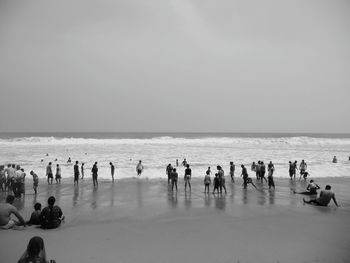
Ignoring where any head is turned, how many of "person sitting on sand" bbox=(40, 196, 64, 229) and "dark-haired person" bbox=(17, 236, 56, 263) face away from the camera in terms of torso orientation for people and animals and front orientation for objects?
2

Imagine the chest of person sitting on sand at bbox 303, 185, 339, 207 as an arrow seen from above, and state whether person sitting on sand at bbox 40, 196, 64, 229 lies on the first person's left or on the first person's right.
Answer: on the first person's left

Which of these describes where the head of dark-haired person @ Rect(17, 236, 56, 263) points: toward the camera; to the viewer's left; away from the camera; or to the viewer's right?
away from the camera

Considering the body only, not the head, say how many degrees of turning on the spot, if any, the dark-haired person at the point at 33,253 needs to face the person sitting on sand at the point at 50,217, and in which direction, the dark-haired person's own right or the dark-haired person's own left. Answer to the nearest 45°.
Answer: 0° — they already face them

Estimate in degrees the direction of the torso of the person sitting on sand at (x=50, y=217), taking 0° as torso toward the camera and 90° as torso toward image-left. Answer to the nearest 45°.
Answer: approximately 180°

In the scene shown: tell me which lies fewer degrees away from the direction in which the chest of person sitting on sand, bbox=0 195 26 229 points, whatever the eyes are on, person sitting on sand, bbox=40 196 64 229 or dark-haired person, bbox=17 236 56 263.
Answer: the person sitting on sand

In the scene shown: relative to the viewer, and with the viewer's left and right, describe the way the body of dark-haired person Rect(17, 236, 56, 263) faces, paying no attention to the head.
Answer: facing away from the viewer

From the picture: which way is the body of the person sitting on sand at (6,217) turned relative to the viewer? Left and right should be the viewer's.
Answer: facing away from the viewer and to the right of the viewer

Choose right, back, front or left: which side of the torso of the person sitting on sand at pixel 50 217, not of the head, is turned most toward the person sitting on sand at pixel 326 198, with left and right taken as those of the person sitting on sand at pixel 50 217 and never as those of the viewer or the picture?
right
